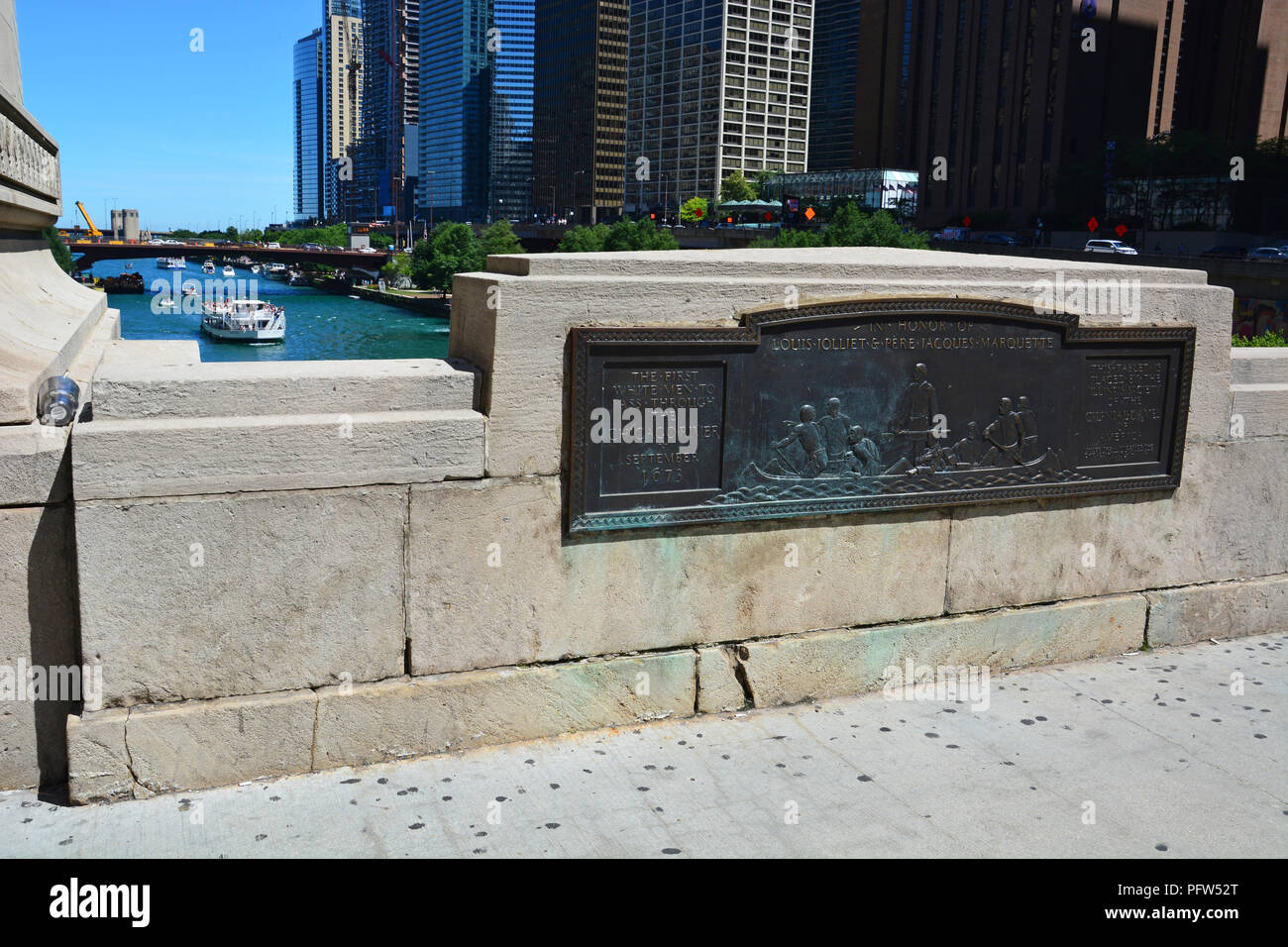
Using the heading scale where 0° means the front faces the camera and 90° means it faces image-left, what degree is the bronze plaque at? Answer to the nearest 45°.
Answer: approximately 315°
